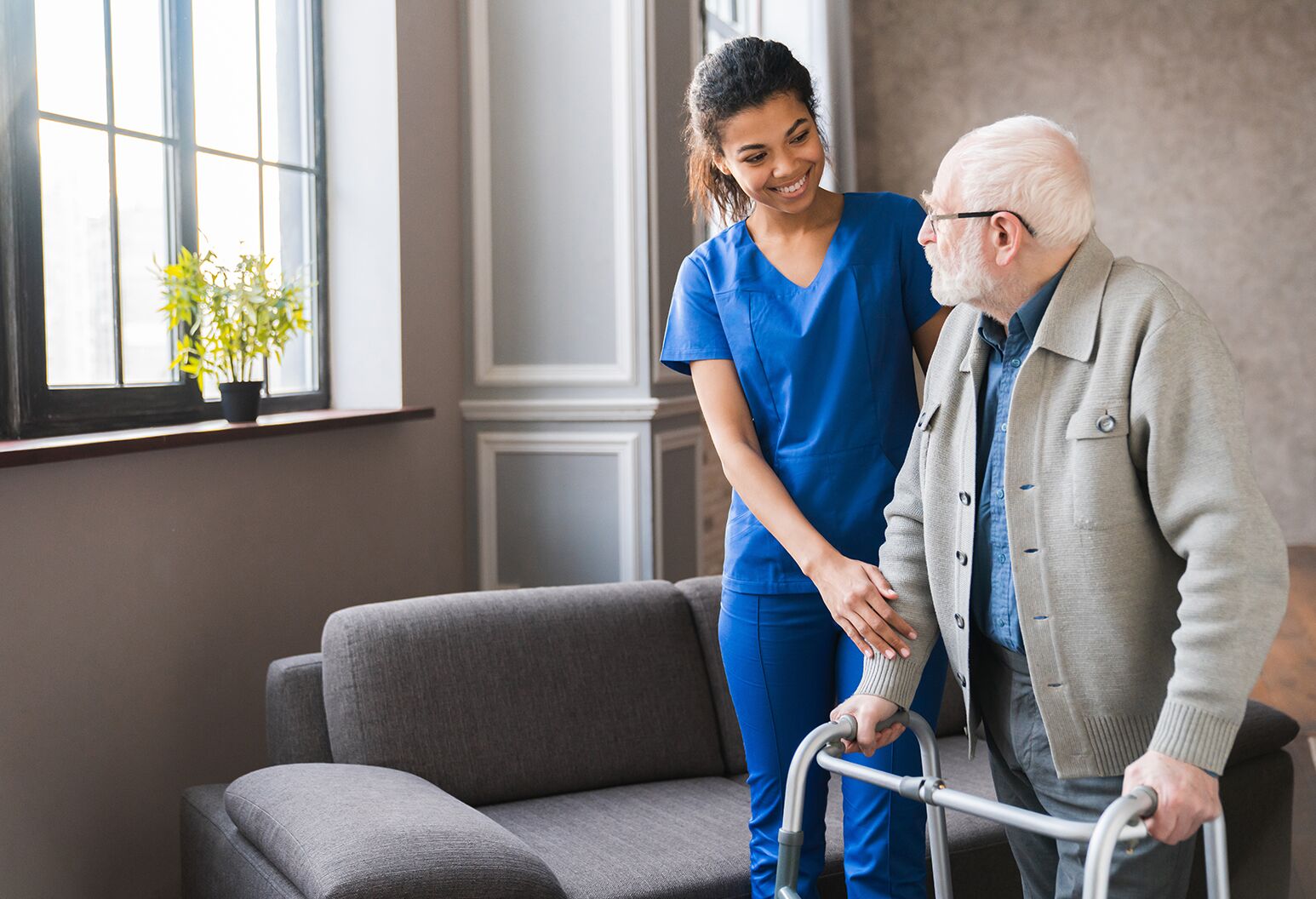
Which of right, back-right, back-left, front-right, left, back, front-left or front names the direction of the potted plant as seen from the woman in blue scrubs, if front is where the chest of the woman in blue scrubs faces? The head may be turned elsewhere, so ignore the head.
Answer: back-right

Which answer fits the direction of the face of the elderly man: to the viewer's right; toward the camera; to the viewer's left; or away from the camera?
to the viewer's left

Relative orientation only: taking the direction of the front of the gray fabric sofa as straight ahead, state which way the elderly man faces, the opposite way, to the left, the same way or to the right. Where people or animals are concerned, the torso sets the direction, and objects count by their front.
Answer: to the right

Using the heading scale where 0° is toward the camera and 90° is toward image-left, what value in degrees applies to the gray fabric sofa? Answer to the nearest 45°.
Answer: approximately 315°

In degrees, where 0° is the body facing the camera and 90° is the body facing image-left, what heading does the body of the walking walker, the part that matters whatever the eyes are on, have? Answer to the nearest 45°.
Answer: approximately 45°

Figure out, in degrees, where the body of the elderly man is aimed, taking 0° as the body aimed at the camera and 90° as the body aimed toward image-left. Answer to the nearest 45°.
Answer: approximately 45°
